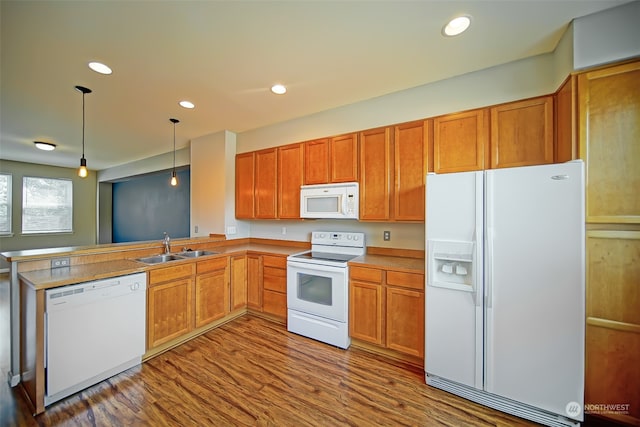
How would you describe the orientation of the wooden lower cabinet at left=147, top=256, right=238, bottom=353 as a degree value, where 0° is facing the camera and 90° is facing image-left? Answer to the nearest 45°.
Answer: approximately 315°

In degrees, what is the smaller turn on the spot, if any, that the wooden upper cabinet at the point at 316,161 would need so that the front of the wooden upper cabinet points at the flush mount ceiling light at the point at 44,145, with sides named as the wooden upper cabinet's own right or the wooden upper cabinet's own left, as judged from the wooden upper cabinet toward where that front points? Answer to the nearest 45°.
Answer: approximately 45° to the wooden upper cabinet's own right

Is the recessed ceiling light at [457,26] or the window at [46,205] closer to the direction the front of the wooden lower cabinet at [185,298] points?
the recessed ceiling light

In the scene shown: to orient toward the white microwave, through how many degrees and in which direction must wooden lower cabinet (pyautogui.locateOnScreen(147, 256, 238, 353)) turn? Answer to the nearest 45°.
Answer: approximately 45° to its left

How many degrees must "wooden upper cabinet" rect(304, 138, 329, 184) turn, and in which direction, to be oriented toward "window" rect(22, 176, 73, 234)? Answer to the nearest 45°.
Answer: approximately 90° to its right

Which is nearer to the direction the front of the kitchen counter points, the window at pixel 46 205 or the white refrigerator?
the white refrigerator

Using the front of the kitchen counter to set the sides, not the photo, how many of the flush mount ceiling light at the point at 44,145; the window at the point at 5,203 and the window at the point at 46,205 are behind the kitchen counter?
3

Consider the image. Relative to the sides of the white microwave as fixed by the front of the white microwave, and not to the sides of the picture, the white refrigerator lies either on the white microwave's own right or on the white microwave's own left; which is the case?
on the white microwave's own left

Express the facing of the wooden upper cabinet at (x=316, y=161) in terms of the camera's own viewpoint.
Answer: facing the viewer and to the left of the viewer
